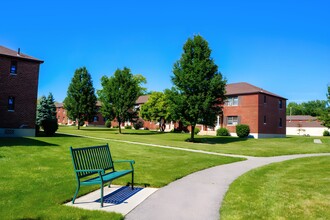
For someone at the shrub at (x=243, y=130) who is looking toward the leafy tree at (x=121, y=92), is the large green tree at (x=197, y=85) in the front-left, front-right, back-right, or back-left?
front-left

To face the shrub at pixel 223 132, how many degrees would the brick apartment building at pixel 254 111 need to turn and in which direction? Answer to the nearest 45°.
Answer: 0° — it already faces it

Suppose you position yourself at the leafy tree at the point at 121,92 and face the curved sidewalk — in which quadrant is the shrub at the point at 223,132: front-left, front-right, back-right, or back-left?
front-left

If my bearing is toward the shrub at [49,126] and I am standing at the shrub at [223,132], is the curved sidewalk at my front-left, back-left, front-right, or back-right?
front-left

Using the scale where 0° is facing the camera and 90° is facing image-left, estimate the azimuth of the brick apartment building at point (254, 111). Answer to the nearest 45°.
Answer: approximately 45°

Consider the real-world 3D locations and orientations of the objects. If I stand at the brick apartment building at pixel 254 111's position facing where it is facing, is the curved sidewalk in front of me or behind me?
in front

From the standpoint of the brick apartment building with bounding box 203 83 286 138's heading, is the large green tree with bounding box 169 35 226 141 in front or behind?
in front

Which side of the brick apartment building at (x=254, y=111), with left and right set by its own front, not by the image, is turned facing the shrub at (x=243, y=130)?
front
